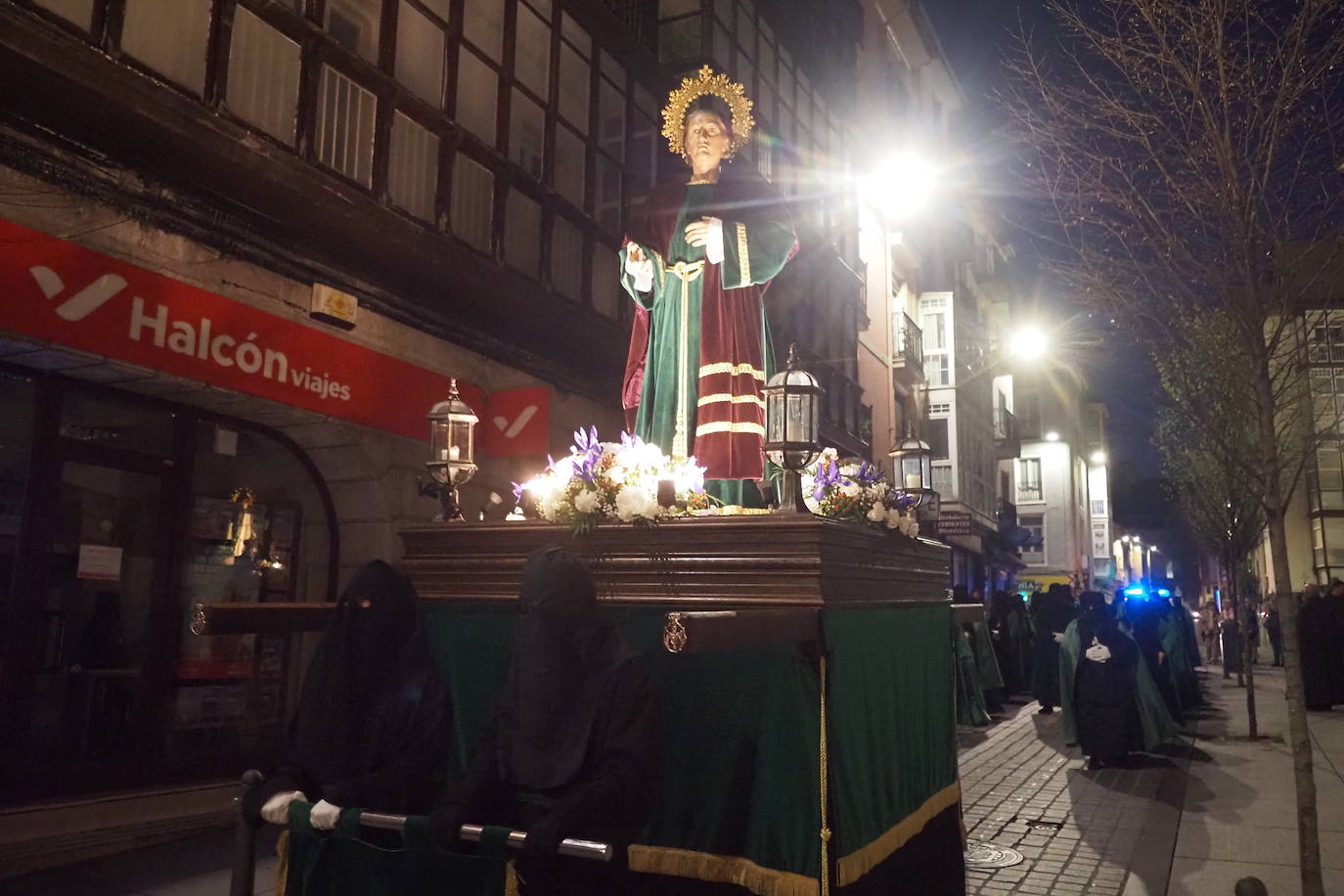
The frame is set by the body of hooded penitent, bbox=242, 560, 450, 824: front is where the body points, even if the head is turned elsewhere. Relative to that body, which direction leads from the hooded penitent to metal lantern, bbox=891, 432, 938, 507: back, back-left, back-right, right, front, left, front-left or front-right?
back

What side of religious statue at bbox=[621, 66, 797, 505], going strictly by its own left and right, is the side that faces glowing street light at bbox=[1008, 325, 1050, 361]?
back

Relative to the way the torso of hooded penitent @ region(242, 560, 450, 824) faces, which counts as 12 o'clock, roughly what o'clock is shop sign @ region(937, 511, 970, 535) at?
The shop sign is roughly at 6 o'clock from the hooded penitent.

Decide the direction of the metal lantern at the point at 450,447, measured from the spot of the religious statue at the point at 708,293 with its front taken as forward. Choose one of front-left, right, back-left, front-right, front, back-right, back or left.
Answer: right

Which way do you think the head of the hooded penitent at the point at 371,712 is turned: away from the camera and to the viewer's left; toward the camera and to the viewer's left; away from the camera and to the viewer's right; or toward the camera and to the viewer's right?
toward the camera and to the viewer's left

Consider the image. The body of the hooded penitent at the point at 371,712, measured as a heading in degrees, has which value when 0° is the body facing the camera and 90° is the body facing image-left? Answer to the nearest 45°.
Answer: approximately 45°

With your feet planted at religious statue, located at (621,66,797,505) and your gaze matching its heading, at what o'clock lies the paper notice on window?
The paper notice on window is roughly at 4 o'clock from the religious statue.

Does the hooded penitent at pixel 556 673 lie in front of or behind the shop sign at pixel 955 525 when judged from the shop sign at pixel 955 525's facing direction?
in front

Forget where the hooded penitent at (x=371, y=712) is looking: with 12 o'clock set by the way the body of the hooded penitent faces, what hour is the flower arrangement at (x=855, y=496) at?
The flower arrangement is roughly at 7 o'clock from the hooded penitent.

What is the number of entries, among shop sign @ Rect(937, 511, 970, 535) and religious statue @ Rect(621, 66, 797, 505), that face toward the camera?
2

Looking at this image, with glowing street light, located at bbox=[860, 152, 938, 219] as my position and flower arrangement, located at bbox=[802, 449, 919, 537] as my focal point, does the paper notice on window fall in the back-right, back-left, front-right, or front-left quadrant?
front-right

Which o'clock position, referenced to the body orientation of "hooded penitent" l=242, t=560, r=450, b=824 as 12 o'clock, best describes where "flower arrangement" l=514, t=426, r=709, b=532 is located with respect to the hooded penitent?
The flower arrangement is roughly at 7 o'clock from the hooded penitent.

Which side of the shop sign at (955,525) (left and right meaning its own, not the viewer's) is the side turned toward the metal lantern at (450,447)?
front

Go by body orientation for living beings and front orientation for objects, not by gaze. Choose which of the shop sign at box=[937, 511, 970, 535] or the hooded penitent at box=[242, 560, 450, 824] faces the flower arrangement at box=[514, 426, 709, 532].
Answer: the shop sign

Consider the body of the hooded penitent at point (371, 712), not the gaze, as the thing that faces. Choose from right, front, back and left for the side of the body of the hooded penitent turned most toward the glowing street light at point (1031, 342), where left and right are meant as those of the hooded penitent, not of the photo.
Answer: back

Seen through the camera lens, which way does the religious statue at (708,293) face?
facing the viewer

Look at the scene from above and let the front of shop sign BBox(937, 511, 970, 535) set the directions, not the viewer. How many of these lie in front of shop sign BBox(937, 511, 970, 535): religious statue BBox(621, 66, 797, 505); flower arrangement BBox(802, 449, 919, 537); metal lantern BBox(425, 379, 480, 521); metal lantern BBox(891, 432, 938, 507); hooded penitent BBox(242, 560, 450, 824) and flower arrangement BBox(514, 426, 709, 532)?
6
